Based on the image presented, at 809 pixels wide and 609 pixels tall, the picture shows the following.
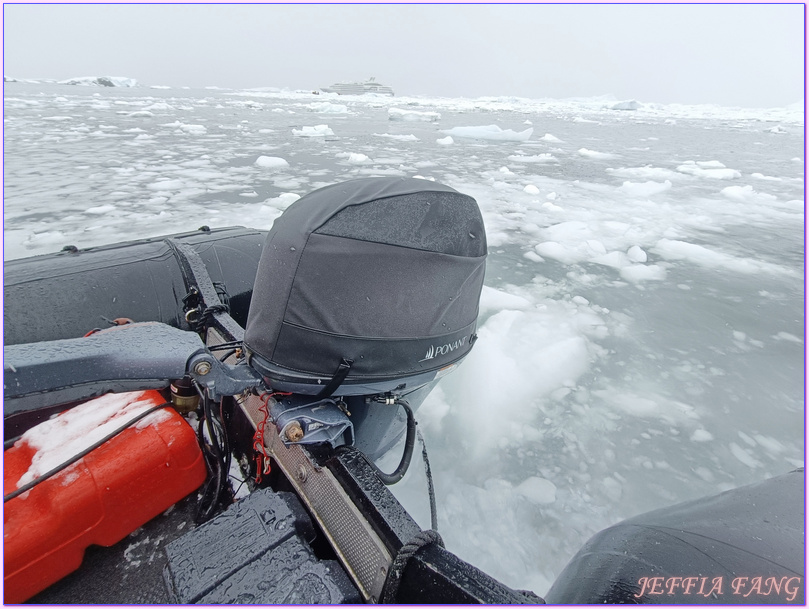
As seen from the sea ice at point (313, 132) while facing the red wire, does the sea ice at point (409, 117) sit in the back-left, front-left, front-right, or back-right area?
back-left

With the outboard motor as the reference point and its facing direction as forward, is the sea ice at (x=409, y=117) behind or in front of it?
behind

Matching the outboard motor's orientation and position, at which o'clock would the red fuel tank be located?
The red fuel tank is roughly at 1 o'clock from the outboard motor.

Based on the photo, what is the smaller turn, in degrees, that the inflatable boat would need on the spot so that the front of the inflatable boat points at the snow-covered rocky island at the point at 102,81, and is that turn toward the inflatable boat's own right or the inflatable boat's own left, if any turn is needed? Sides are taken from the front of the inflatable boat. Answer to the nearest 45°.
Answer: approximately 90° to the inflatable boat's own right

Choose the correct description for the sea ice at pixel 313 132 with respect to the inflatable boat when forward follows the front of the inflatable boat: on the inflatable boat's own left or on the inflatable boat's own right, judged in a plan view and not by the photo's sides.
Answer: on the inflatable boat's own right

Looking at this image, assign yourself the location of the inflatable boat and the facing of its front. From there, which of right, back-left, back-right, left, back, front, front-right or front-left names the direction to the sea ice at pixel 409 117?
back-right

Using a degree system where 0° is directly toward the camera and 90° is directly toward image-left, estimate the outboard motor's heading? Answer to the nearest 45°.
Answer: approximately 45°

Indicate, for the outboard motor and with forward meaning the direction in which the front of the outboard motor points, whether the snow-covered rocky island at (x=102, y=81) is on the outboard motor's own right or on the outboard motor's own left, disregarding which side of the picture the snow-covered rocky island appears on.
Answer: on the outboard motor's own right

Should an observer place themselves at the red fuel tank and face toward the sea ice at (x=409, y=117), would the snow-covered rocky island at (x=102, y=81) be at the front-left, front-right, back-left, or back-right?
front-left

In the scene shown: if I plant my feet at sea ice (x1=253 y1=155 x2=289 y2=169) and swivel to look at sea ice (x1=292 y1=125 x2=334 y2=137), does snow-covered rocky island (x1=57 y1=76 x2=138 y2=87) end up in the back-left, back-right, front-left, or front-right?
front-left

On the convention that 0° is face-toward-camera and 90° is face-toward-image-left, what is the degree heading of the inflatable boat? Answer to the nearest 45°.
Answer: approximately 45°
